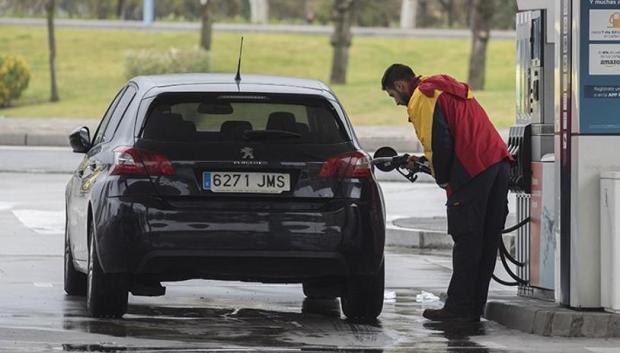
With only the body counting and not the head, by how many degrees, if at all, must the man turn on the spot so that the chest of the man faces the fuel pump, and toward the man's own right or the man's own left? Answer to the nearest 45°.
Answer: approximately 135° to the man's own right

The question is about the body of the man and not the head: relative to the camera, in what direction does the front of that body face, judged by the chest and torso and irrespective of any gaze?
to the viewer's left

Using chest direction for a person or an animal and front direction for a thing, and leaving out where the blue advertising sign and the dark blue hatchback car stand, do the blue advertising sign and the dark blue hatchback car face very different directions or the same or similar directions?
very different directions

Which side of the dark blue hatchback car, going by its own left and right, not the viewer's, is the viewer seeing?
back

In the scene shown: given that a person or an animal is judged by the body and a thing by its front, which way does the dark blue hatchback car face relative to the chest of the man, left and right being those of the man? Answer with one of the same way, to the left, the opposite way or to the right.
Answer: to the right

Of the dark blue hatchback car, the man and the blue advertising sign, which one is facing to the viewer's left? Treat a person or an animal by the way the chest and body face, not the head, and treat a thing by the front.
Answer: the man

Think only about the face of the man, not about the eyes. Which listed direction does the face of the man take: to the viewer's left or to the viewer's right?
to the viewer's left

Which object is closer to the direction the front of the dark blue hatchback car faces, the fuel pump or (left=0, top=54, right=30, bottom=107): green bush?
the green bush

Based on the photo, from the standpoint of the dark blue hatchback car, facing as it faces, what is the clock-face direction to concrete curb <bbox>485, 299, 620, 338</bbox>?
The concrete curb is roughly at 3 o'clock from the dark blue hatchback car.
